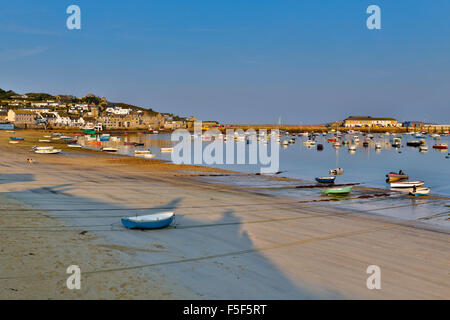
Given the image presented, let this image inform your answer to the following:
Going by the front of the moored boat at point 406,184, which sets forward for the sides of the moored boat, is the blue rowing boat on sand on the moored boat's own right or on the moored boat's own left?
on the moored boat's own right

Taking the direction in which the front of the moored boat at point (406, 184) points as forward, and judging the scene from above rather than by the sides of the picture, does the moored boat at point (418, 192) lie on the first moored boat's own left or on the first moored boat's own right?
on the first moored boat's own right

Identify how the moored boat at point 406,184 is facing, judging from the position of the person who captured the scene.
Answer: facing to the right of the viewer

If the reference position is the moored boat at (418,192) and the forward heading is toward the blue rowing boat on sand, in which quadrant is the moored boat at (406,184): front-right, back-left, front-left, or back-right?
back-right

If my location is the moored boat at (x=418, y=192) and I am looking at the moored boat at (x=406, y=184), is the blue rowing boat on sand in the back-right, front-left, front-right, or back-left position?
back-left

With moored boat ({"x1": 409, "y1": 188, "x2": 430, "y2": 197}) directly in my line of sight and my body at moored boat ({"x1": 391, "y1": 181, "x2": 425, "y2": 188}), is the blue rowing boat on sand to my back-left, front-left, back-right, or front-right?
front-right
